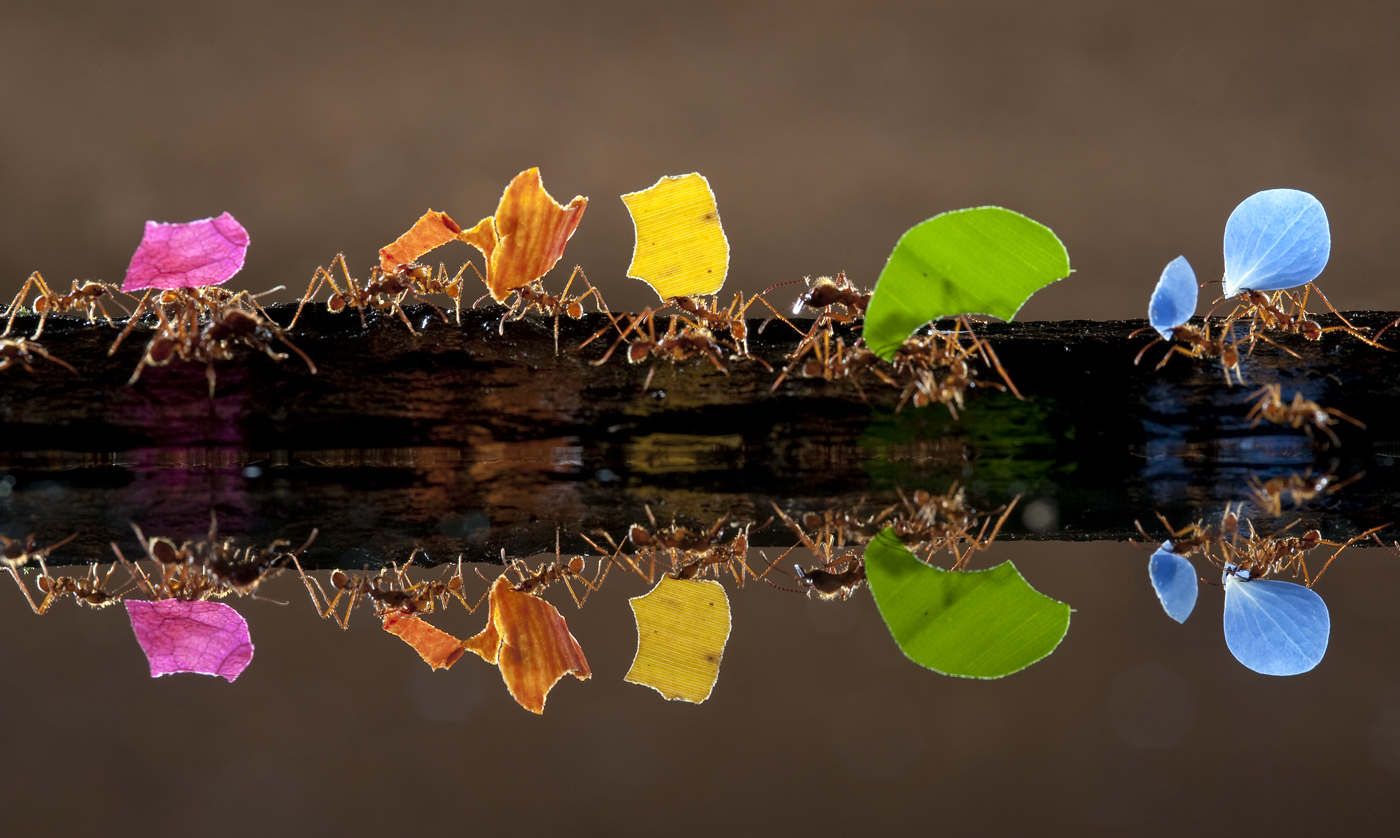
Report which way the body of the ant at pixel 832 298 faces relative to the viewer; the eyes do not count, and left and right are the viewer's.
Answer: facing to the left of the viewer

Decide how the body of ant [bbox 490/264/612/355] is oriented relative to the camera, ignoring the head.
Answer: to the viewer's left

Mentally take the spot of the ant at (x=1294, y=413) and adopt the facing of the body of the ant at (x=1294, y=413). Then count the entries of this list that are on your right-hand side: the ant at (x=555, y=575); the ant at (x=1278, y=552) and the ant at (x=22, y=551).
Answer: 0

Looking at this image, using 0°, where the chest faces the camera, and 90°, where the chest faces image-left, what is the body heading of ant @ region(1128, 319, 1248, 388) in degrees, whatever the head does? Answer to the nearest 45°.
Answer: approximately 90°
